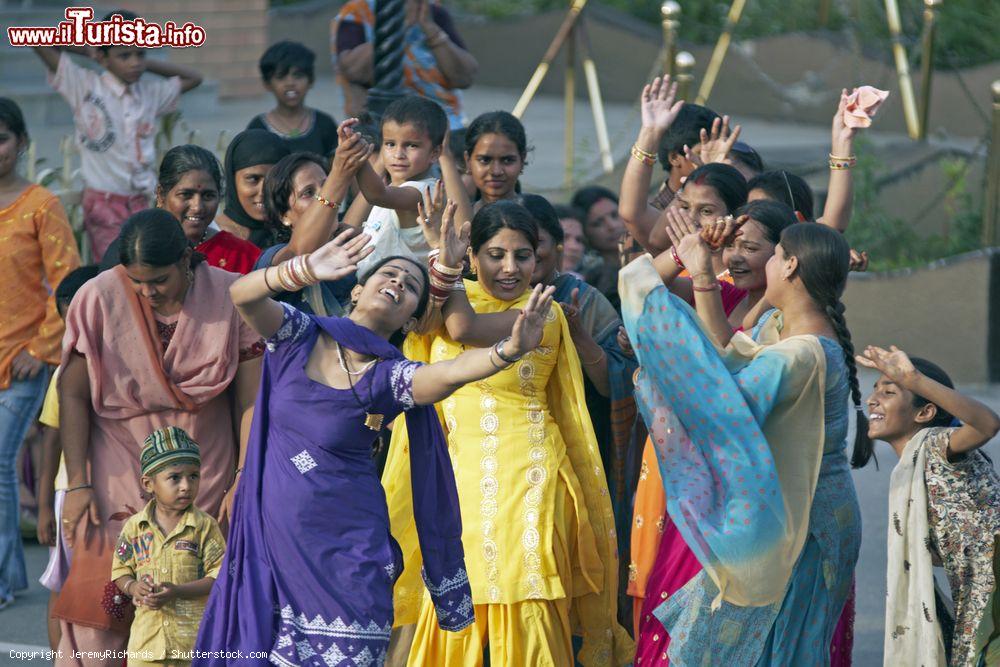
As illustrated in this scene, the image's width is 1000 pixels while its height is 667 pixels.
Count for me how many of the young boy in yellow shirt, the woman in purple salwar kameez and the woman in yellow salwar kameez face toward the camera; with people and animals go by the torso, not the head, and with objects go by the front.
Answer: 3

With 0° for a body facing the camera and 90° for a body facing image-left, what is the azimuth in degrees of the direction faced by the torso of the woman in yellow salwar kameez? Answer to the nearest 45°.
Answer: approximately 0°

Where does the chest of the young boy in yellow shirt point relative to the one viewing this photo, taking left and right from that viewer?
facing the viewer

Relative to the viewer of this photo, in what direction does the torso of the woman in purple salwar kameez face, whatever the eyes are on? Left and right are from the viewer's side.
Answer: facing the viewer

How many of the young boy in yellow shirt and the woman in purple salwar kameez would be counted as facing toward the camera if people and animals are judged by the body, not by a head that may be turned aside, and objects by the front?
2

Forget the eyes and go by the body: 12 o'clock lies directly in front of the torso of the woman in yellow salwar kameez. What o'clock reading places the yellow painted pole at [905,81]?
The yellow painted pole is roughly at 7 o'clock from the woman in yellow salwar kameez.

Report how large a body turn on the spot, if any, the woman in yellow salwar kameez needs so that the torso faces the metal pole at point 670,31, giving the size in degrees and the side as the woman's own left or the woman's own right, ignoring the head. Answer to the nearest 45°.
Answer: approximately 180°
